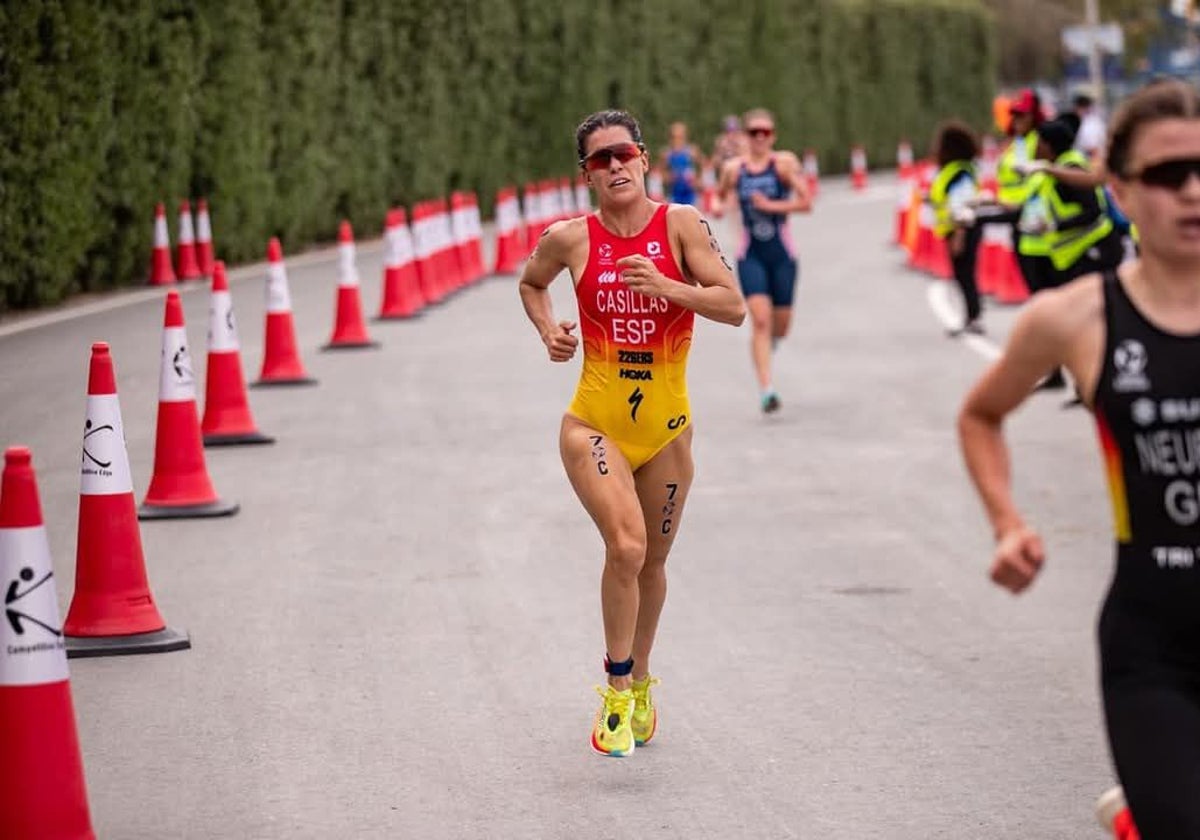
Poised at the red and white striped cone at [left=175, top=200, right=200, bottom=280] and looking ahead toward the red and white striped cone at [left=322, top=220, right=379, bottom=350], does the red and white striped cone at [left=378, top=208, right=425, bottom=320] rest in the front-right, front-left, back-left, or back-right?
front-left

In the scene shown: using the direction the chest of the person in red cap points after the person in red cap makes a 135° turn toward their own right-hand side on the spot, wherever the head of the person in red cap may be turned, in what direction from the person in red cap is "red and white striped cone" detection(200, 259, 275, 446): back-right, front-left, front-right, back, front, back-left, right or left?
back-left

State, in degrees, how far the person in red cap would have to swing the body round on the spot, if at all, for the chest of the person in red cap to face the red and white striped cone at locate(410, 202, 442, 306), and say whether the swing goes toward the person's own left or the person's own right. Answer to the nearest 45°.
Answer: approximately 90° to the person's own right

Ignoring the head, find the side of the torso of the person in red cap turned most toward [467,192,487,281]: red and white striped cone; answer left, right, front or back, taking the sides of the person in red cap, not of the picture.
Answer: right

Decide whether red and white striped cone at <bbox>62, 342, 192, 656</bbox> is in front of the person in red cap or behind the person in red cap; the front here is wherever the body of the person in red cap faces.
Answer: in front

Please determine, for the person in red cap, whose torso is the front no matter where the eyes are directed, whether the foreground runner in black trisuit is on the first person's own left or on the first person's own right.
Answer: on the first person's own left

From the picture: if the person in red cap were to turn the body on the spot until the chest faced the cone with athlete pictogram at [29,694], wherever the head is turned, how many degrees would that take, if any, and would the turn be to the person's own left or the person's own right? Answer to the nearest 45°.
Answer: approximately 45° to the person's own left

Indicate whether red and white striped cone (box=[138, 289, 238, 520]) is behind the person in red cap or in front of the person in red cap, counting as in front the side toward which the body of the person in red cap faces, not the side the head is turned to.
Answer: in front

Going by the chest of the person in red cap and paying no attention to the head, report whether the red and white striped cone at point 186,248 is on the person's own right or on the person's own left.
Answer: on the person's own right

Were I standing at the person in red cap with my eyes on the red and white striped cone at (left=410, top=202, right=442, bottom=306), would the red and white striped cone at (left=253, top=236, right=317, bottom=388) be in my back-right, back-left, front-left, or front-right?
front-left

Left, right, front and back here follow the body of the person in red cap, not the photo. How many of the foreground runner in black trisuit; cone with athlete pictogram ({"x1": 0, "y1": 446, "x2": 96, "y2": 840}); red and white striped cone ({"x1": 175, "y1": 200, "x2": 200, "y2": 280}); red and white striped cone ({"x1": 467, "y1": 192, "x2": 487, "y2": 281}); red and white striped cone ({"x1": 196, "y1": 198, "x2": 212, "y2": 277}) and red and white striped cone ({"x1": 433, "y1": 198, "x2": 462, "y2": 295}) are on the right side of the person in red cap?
4

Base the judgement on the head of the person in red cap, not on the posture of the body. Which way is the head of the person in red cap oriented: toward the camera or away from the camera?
toward the camera

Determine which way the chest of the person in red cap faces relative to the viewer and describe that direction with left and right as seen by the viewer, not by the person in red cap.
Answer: facing the viewer and to the left of the viewer
